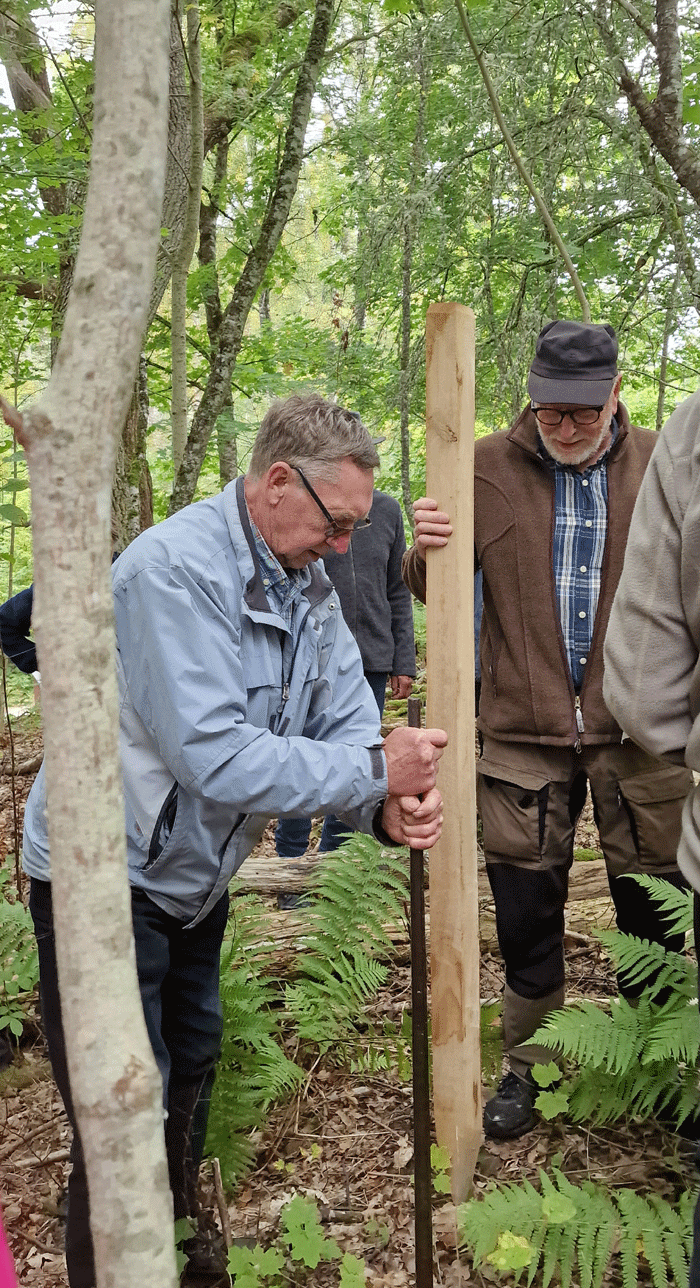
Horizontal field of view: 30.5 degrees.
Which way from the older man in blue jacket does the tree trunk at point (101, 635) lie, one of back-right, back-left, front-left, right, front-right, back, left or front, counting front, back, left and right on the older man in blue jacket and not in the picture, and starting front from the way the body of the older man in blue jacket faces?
front-right

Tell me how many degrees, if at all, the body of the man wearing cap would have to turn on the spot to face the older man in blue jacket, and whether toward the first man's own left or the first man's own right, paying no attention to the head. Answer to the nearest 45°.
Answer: approximately 45° to the first man's own right

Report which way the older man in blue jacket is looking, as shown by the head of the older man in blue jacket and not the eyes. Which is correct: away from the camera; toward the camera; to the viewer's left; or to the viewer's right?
to the viewer's right

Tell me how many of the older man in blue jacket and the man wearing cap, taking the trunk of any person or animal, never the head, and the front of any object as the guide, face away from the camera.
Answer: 0

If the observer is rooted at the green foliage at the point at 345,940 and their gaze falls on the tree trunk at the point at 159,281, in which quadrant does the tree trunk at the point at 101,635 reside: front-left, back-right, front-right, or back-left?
back-left

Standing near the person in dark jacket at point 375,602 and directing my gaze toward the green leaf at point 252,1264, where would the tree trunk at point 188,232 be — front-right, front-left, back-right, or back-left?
back-right

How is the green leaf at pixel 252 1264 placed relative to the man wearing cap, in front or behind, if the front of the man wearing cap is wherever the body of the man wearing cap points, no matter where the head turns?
in front

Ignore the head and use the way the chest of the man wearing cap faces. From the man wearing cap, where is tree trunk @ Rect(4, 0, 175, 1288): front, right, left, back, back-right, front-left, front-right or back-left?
front

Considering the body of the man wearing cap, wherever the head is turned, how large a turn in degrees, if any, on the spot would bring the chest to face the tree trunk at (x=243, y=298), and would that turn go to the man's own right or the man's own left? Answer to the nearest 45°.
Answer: approximately 135° to the man's own right

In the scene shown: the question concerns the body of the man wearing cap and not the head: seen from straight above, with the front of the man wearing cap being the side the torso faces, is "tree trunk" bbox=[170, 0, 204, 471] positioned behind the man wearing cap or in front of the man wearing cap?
behind

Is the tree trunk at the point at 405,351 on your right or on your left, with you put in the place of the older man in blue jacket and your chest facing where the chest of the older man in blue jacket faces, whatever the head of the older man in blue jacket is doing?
on your left

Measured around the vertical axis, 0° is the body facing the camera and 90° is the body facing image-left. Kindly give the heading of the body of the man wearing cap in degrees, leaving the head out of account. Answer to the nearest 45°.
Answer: approximately 0°

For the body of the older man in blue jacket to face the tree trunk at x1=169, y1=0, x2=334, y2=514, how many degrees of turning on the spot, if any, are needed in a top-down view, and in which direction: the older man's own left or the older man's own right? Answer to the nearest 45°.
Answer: approximately 135° to the older man's own left
